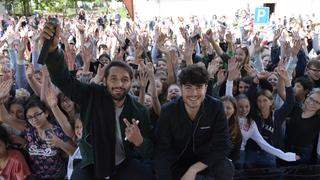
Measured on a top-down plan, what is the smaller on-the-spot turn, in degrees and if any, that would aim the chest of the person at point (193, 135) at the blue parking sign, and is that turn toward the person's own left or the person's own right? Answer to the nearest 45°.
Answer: approximately 180°

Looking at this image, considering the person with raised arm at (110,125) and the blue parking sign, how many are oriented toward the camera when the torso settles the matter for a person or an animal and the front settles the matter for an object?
2

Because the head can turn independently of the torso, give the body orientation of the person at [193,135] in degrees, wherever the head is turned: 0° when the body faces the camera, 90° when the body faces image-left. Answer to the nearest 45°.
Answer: approximately 0°

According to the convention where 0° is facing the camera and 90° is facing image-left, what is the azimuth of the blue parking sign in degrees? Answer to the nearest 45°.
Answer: approximately 0°

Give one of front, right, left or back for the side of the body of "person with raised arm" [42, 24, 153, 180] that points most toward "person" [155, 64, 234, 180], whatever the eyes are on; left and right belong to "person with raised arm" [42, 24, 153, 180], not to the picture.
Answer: left

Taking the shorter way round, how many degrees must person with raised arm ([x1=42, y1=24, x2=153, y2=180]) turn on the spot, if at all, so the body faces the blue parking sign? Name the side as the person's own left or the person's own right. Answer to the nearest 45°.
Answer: approximately 135° to the person's own left

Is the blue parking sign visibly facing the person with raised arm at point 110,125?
yes
